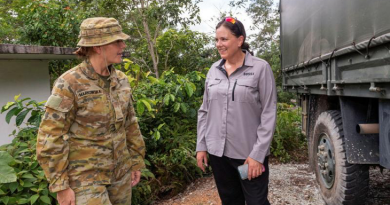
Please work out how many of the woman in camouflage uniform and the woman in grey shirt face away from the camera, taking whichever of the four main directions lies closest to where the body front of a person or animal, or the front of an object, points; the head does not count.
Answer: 0

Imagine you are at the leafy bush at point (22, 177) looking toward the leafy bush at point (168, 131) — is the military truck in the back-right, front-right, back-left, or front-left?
front-right

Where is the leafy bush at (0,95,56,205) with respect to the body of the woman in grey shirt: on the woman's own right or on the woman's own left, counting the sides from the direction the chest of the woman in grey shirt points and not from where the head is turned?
on the woman's own right

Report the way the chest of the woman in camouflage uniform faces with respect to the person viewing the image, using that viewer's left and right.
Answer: facing the viewer and to the right of the viewer

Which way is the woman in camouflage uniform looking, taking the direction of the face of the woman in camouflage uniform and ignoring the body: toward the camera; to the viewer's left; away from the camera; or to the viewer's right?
to the viewer's right

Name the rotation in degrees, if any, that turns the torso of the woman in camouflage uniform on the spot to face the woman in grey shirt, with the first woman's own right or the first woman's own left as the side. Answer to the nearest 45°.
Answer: approximately 45° to the first woman's own left

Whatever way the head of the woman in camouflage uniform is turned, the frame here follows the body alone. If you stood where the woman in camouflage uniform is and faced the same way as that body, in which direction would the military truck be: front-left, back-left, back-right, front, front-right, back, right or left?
front-left

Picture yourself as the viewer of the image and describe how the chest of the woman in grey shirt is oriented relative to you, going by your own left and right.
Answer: facing the viewer and to the left of the viewer

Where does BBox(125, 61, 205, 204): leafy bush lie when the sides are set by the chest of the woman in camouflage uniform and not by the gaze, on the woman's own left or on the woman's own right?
on the woman's own left

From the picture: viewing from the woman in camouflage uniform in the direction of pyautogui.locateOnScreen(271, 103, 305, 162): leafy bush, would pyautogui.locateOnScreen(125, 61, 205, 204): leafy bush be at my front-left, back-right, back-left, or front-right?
front-left

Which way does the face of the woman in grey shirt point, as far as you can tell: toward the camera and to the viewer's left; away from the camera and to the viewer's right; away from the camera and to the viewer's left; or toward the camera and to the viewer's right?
toward the camera and to the viewer's left

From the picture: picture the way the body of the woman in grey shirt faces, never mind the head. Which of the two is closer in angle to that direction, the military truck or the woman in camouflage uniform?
the woman in camouflage uniform

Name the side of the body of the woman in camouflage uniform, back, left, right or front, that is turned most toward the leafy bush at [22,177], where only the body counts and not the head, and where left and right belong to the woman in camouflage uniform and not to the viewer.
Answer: back
